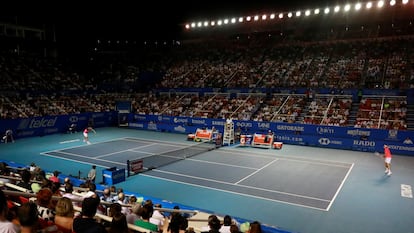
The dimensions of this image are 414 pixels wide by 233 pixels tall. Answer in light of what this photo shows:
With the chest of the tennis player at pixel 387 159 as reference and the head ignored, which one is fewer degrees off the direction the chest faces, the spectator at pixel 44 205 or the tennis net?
the tennis net

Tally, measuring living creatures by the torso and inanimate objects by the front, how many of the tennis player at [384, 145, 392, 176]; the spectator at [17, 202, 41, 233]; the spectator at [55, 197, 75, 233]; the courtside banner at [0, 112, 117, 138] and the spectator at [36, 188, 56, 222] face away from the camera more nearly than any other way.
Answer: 3

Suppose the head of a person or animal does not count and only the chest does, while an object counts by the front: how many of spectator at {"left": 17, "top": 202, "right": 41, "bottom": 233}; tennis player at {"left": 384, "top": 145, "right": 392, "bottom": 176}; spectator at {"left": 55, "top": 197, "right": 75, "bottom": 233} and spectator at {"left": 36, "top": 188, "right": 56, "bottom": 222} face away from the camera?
3

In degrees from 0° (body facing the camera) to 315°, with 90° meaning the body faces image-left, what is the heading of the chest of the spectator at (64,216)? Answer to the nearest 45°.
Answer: approximately 180°

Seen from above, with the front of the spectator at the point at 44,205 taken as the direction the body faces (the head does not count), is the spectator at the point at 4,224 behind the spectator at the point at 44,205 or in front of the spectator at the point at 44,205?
behind

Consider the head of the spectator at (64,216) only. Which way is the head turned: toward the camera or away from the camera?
away from the camera

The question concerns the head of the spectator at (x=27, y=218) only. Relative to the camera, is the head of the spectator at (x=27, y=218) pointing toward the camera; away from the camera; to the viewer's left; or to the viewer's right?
away from the camera

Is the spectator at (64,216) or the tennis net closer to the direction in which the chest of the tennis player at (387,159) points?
the tennis net

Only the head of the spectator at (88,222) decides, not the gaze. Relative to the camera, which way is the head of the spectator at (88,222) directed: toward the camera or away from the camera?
away from the camera

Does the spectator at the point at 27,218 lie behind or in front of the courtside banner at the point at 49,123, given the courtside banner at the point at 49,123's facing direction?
in front

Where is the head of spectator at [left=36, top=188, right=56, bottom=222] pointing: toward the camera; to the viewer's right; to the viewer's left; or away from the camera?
away from the camera

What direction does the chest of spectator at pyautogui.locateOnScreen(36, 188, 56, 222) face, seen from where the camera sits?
away from the camera

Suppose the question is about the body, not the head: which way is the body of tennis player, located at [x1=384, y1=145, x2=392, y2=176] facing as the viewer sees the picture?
to the viewer's left

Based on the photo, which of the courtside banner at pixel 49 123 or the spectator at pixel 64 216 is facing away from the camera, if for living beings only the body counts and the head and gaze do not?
the spectator

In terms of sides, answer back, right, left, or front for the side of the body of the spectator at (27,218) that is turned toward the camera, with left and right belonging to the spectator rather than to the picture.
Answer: back

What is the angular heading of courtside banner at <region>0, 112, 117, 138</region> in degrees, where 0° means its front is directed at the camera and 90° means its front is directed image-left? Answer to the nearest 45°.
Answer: approximately 315°

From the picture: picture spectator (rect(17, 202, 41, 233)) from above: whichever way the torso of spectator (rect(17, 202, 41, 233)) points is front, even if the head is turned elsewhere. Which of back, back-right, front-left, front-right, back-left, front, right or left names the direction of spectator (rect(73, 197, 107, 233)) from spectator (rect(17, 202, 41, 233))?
right

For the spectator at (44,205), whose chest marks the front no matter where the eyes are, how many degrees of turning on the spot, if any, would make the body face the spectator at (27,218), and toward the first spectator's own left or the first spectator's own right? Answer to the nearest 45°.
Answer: approximately 180°
